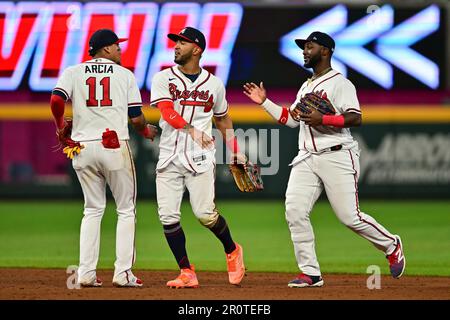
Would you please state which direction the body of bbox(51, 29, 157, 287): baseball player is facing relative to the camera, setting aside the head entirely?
away from the camera

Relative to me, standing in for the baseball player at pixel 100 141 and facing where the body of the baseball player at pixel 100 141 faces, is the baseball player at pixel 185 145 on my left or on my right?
on my right
